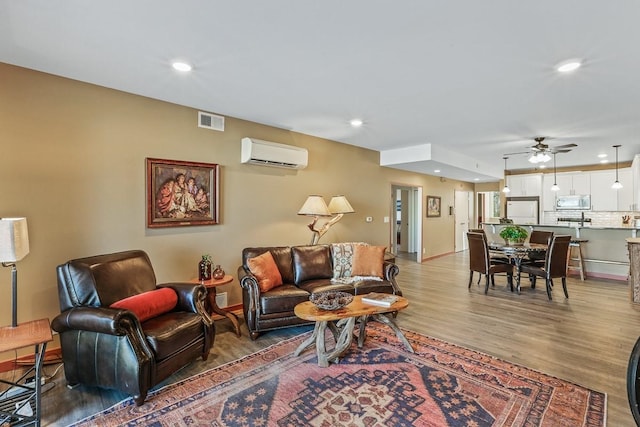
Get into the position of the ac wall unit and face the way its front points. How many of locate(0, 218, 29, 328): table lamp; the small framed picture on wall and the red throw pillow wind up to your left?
1

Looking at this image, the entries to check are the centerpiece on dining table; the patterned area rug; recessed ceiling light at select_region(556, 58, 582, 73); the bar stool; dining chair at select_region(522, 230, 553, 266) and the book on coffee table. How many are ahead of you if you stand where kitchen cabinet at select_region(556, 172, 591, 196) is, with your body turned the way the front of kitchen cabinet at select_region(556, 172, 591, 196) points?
6

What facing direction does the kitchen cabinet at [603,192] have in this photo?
toward the camera

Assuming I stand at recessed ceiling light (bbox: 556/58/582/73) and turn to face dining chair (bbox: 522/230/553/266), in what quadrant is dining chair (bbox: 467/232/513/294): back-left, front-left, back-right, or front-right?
front-left

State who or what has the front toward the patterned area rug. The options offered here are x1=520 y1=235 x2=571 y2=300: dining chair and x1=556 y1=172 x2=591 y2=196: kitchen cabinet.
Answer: the kitchen cabinet

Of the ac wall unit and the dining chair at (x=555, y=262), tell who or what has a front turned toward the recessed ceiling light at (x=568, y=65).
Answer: the ac wall unit

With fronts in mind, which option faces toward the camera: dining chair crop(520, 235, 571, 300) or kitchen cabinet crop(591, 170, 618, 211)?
the kitchen cabinet

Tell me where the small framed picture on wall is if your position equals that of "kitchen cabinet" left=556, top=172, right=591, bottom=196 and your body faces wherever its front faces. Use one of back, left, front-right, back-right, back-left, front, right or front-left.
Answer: front-right

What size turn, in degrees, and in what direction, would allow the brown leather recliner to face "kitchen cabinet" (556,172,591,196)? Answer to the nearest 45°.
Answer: approximately 45° to its left

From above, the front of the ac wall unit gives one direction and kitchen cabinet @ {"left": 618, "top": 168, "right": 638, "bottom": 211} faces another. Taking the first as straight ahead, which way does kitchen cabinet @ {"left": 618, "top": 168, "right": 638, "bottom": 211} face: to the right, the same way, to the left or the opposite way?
to the right

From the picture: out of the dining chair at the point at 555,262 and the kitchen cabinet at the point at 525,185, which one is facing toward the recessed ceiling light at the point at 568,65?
the kitchen cabinet

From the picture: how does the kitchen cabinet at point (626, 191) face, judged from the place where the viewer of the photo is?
facing the viewer

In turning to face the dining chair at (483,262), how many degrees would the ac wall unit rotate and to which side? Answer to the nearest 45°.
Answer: approximately 45° to its left

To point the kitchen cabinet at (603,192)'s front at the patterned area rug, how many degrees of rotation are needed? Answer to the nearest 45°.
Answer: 0° — it already faces it

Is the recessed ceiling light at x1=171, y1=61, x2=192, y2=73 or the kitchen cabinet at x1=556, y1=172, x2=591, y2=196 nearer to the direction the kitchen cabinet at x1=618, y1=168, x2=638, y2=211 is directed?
the recessed ceiling light

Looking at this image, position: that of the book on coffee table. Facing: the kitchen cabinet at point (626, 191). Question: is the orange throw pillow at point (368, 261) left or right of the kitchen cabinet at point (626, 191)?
left
